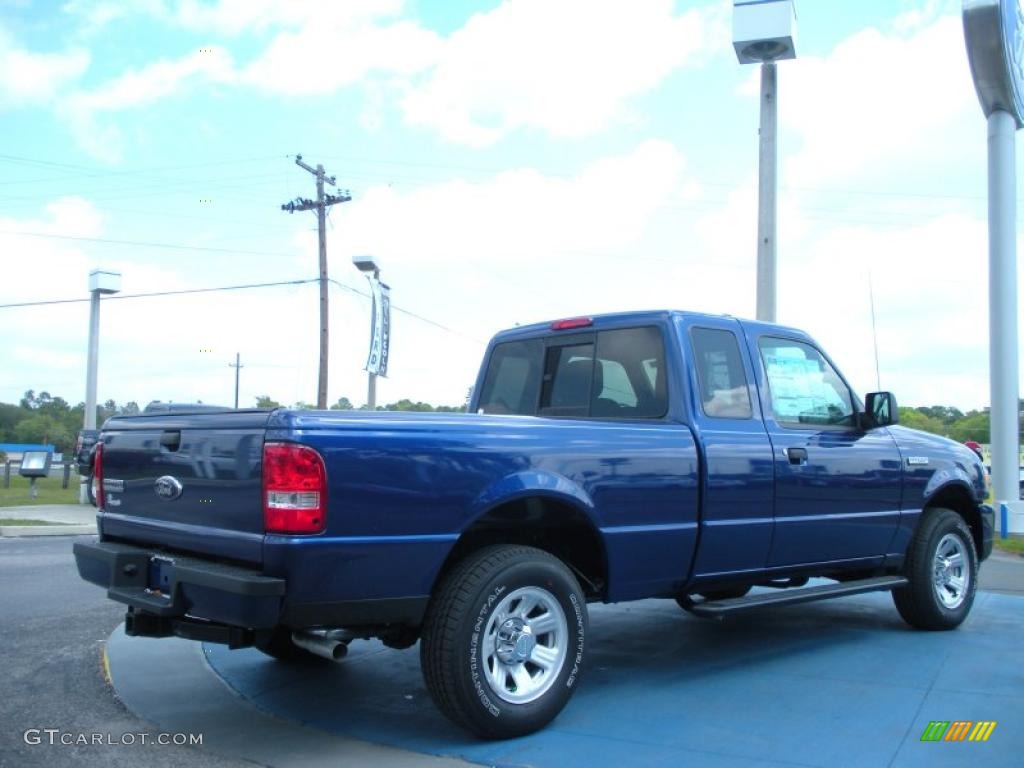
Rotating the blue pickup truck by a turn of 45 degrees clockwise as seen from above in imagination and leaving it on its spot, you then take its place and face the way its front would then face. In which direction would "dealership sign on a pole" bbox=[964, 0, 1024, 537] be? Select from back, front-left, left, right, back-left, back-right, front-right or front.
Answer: front-left

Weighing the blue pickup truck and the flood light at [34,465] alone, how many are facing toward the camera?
1

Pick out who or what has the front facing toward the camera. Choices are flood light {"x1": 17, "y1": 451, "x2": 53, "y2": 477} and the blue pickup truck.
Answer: the flood light

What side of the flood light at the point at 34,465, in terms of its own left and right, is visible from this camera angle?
front

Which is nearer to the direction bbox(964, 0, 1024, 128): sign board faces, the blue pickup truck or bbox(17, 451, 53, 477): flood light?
the blue pickup truck

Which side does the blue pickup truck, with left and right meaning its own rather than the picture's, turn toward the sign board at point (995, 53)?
front

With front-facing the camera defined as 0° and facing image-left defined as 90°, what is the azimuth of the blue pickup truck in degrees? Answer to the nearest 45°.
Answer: approximately 225°

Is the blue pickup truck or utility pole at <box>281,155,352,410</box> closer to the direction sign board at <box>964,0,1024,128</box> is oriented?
the blue pickup truck

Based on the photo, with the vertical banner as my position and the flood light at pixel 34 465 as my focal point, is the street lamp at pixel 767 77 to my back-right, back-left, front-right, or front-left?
back-left

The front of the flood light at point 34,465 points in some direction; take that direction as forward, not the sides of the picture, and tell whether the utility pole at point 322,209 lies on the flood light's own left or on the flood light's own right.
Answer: on the flood light's own left

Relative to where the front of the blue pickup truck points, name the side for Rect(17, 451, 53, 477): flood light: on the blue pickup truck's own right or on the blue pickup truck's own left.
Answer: on the blue pickup truck's own left
